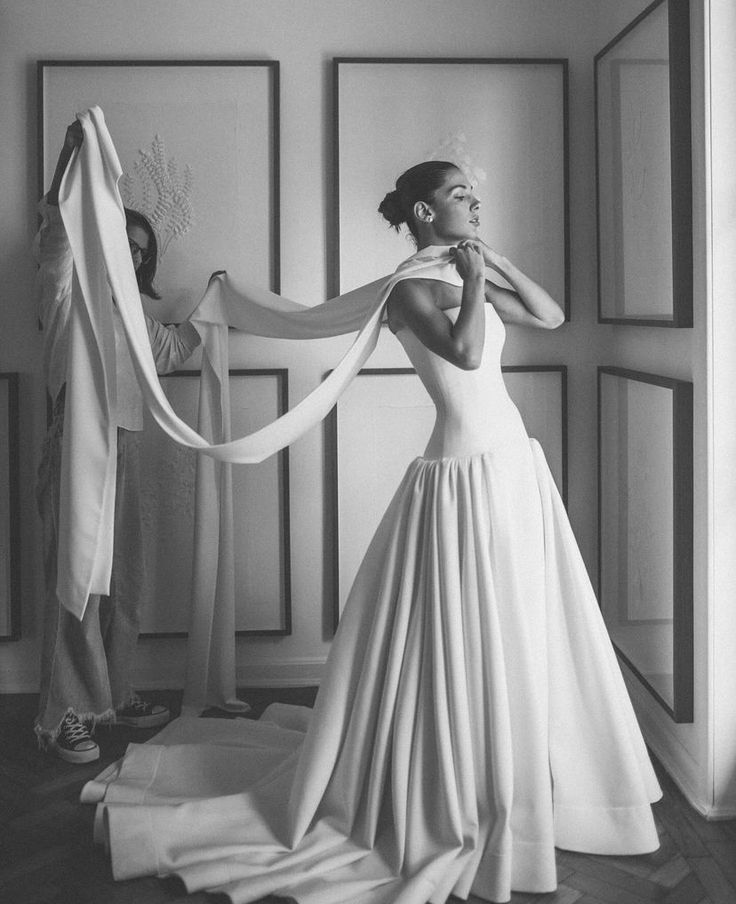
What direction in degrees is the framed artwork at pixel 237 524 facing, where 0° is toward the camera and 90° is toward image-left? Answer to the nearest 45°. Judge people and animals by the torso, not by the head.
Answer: approximately 0°

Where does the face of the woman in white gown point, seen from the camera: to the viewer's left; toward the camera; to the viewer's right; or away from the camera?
to the viewer's right

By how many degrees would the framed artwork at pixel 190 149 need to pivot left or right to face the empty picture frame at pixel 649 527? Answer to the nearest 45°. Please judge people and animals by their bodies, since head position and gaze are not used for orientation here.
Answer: approximately 45° to its left

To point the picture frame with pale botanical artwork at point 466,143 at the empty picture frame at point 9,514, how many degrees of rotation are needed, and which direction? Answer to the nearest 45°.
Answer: approximately 90° to its right

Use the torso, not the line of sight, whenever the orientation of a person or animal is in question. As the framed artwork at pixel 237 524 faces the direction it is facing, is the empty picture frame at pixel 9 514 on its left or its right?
on its right

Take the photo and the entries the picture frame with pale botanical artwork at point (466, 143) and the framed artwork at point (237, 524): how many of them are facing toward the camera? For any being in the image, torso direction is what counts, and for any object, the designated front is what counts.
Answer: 2
